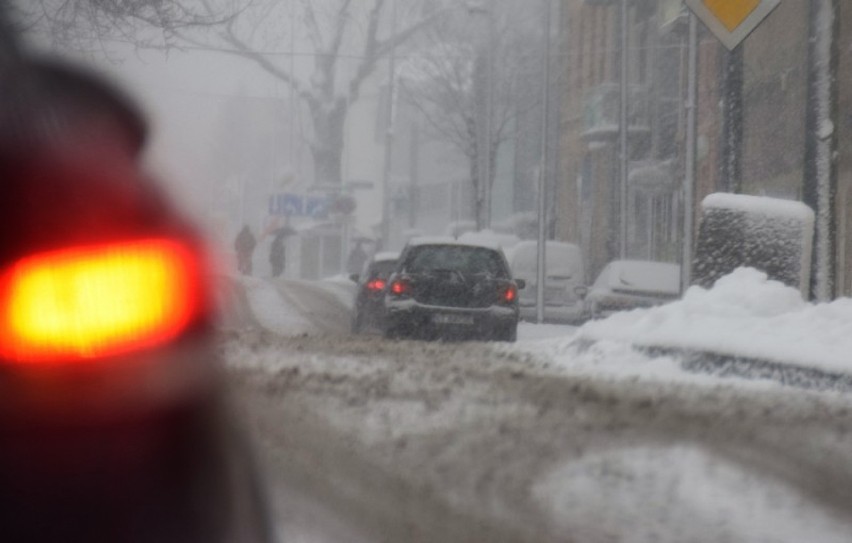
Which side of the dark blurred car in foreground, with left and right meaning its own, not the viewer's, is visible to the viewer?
back

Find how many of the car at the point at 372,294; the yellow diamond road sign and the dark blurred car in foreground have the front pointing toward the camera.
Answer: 1

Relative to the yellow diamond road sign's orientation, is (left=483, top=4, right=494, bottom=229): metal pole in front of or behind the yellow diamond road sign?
behind

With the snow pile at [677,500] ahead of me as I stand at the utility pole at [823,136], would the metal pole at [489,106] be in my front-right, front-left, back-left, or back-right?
back-right

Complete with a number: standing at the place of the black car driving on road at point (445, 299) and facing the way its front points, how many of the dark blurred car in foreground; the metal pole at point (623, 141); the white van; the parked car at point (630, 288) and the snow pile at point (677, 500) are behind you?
2

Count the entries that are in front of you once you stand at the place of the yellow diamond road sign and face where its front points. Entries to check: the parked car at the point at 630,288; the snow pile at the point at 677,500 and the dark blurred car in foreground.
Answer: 2

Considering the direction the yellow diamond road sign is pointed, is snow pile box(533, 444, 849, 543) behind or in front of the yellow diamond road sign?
in front

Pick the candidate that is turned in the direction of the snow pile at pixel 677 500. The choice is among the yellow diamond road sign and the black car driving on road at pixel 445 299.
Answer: the yellow diamond road sign

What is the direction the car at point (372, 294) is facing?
away from the camera

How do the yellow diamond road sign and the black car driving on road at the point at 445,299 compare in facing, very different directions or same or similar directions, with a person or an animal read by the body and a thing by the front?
very different directions

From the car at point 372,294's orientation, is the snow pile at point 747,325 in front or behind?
behind

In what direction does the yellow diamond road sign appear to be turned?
toward the camera

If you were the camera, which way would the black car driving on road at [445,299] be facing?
facing away from the viewer
